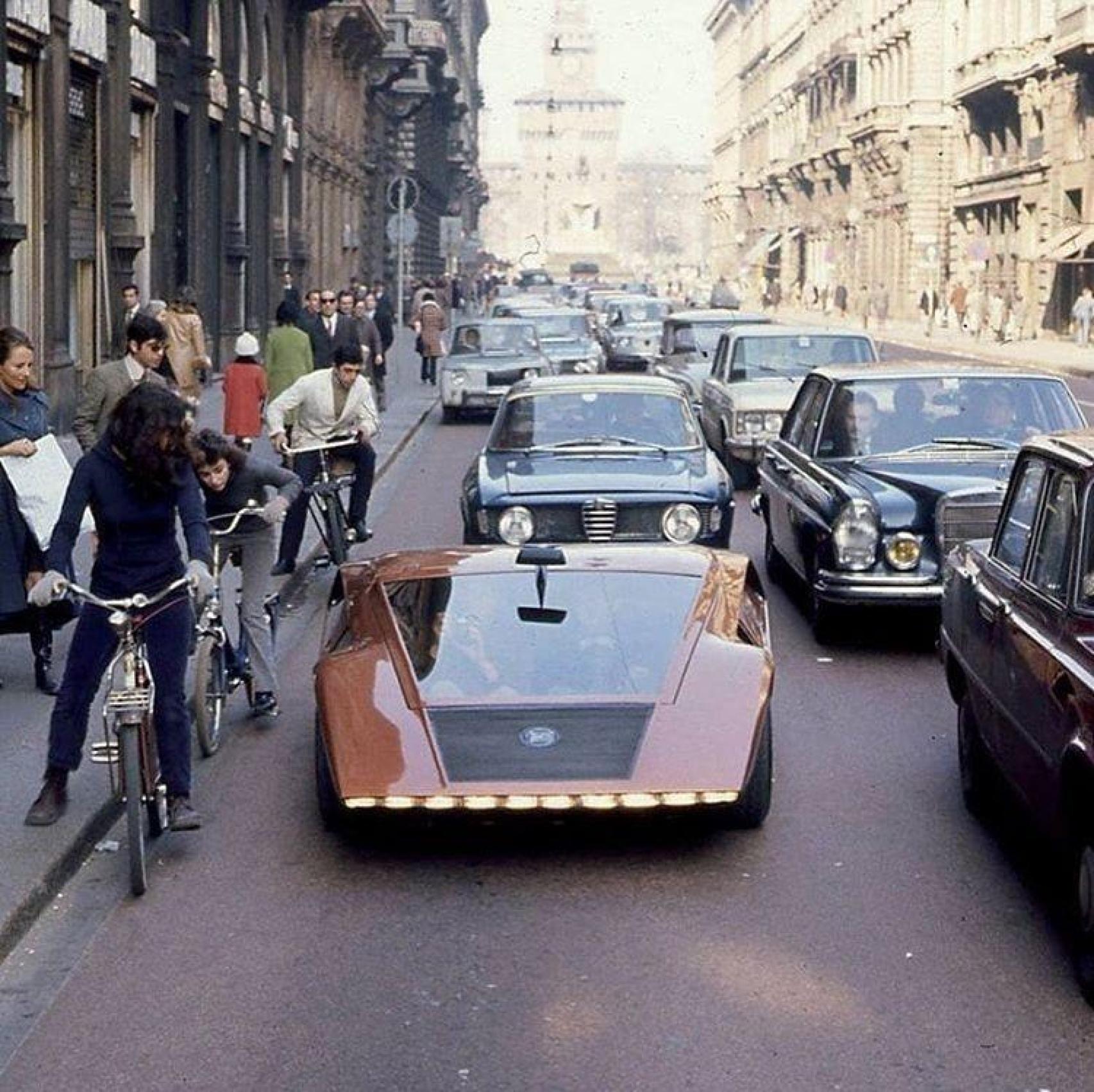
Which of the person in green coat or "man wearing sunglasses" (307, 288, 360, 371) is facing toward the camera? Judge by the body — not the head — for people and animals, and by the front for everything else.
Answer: the man wearing sunglasses

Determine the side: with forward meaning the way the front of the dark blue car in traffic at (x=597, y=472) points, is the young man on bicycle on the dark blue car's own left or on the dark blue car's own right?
on the dark blue car's own right

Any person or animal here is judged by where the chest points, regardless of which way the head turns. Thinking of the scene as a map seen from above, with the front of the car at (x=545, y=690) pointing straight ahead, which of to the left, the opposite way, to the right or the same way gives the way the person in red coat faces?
the opposite way

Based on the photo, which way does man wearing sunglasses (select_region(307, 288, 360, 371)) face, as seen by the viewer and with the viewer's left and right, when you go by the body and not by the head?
facing the viewer

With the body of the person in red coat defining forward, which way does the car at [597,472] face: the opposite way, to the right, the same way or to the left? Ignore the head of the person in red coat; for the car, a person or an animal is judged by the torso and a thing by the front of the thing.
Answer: the opposite way

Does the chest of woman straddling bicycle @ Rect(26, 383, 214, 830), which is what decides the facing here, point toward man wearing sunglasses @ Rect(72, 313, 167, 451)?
no

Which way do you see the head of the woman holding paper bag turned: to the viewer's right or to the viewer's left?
to the viewer's right

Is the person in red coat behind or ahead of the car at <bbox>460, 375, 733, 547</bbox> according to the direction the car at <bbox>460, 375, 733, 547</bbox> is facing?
behind

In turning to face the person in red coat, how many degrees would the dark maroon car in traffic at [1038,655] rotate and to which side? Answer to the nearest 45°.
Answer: approximately 180°

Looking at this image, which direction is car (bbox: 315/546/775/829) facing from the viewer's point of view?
toward the camera

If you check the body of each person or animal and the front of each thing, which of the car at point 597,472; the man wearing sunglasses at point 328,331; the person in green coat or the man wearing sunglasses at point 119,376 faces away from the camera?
the person in green coat

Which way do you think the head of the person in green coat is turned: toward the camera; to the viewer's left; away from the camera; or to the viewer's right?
away from the camera

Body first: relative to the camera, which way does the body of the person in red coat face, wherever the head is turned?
away from the camera

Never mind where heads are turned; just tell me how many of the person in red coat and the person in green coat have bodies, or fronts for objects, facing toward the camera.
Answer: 0

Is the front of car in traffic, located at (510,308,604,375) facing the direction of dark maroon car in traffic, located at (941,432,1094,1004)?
yes

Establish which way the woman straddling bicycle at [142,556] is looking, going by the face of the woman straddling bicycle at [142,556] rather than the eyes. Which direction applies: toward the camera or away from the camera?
toward the camera

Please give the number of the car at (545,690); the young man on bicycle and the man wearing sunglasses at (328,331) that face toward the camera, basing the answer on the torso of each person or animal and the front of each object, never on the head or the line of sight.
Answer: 3

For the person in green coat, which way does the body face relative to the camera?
away from the camera

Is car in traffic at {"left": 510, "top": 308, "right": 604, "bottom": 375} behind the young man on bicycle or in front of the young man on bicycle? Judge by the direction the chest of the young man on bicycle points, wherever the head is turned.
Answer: behind

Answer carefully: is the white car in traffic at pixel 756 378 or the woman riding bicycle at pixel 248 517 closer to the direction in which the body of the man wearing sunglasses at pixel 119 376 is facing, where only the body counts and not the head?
the woman riding bicycle

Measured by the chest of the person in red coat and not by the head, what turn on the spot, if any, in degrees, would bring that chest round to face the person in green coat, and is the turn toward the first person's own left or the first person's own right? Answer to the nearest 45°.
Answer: approximately 45° to the first person's own right

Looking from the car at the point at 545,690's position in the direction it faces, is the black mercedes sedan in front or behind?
behind
